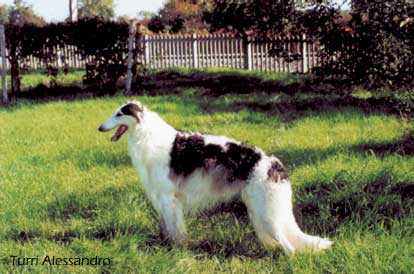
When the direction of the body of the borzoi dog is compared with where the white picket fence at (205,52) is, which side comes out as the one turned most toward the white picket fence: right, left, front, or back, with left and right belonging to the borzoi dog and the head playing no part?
right

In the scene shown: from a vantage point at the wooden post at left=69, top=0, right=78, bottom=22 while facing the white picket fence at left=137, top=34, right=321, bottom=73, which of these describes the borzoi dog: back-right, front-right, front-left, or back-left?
front-right

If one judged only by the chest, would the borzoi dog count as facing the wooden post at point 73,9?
no

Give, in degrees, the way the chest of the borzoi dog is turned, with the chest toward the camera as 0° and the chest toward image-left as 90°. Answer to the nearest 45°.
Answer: approximately 90°
